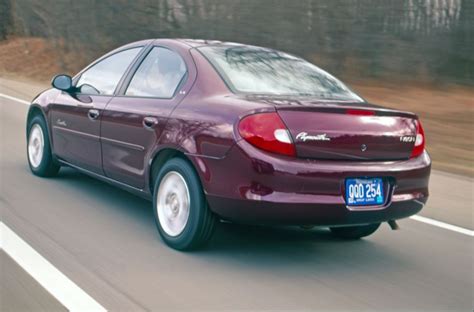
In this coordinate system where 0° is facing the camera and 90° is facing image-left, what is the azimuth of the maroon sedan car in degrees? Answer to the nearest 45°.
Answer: approximately 135°
